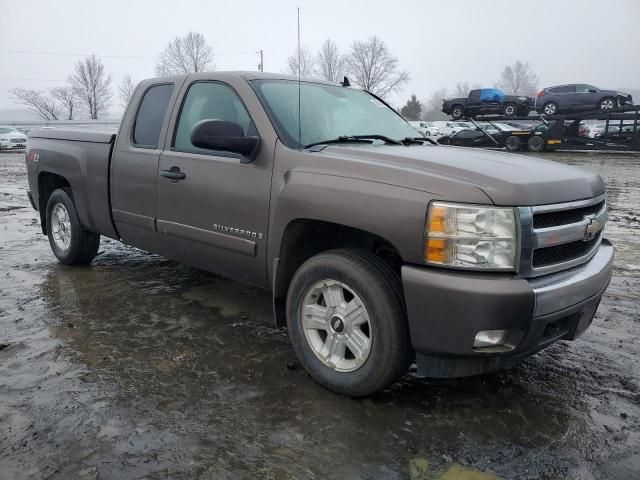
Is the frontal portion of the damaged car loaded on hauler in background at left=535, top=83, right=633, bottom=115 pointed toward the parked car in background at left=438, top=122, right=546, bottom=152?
no

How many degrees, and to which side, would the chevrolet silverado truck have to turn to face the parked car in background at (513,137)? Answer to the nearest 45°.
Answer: approximately 135° to its left

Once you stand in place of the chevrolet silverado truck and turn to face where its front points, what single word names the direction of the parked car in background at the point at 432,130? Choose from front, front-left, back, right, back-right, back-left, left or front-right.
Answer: back-left

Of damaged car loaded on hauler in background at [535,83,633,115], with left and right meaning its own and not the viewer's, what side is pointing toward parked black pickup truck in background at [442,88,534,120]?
back

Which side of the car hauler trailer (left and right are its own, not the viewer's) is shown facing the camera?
right

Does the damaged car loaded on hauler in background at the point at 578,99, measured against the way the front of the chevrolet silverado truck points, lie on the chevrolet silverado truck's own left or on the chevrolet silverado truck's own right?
on the chevrolet silverado truck's own left

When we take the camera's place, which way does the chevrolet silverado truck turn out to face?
facing the viewer and to the right of the viewer

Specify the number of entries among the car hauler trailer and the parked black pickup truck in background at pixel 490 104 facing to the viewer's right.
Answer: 2

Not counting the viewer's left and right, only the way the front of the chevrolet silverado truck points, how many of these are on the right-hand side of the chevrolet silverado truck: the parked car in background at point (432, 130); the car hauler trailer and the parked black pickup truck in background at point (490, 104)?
0

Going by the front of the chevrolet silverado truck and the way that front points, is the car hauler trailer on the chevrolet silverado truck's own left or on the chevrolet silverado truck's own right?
on the chevrolet silverado truck's own left

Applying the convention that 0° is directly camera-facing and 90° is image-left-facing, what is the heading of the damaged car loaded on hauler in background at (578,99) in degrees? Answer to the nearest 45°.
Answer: approximately 270°

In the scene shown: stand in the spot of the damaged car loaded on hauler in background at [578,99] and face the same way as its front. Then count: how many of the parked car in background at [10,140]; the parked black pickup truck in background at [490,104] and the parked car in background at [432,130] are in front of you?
0

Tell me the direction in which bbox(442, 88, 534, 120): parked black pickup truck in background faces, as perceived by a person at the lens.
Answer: facing to the right of the viewer
